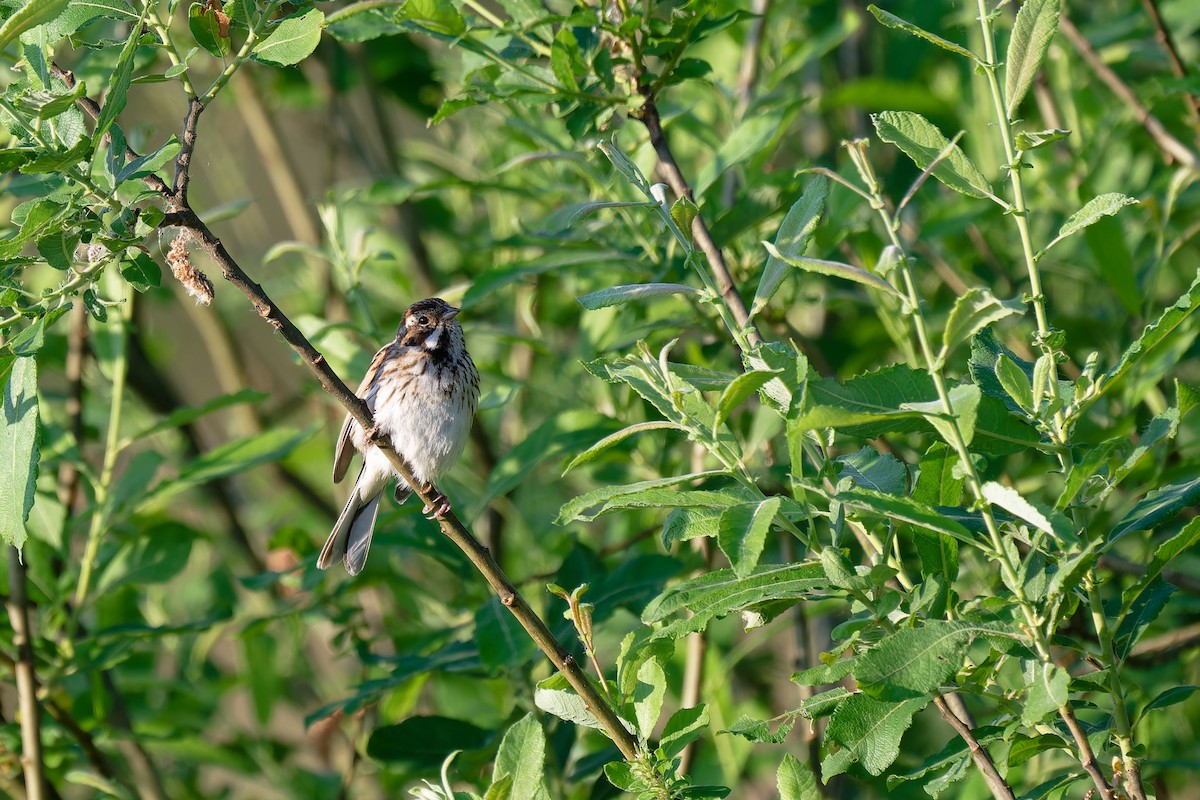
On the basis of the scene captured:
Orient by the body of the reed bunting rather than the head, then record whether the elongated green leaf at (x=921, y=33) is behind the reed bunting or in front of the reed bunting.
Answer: in front

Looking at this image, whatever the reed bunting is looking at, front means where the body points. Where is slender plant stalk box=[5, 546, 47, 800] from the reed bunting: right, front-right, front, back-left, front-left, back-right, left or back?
right

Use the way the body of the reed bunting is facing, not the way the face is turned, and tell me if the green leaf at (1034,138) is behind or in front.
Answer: in front

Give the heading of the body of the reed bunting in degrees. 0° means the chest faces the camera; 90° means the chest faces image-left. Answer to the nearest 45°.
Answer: approximately 315°
